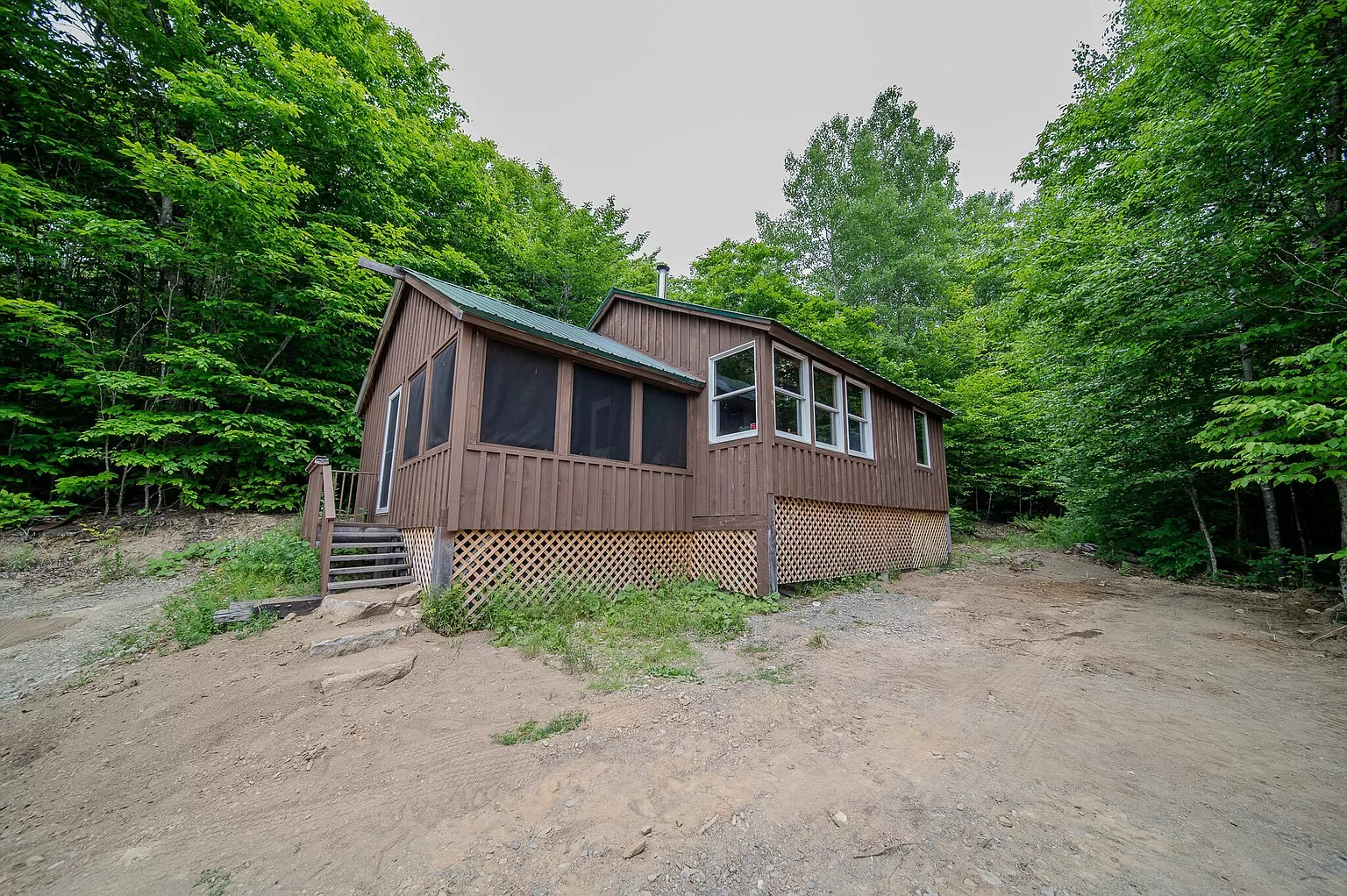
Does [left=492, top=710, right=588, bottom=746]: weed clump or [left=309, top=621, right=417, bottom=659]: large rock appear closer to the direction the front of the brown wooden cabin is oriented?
the large rock

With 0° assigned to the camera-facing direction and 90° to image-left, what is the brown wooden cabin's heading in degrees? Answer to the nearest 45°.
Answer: approximately 45°

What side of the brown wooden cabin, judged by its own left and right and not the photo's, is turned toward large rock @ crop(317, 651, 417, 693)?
front

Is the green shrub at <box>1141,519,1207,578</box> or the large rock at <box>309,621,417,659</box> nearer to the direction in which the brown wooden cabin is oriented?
the large rock

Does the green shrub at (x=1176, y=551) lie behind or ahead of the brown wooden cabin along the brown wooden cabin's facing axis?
behind

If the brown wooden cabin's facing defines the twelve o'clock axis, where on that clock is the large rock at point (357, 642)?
The large rock is roughly at 12 o'clock from the brown wooden cabin.

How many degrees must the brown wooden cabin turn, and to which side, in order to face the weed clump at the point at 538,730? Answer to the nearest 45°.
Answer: approximately 45° to its left
